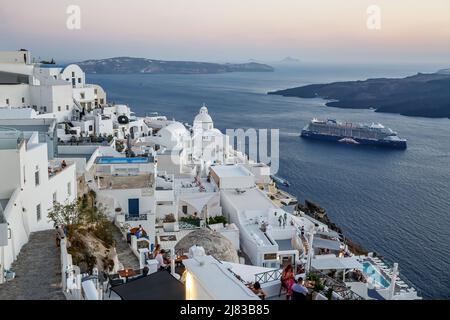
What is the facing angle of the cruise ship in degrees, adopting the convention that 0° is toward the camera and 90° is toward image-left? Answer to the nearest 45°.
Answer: approximately 315°

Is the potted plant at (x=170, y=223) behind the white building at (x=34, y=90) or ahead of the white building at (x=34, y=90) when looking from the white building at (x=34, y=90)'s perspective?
ahead

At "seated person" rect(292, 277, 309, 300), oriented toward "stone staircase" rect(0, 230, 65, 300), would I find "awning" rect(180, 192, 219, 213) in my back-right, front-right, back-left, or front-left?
front-right

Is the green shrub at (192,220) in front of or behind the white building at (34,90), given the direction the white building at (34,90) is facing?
in front

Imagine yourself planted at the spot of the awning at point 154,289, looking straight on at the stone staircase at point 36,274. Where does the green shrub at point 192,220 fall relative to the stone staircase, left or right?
right

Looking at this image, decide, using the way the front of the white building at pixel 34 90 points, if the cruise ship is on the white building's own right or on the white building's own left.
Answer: on the white building's own left

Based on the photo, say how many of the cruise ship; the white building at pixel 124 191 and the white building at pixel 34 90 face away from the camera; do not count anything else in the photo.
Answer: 0

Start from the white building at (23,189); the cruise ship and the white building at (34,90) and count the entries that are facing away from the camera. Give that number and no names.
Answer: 0

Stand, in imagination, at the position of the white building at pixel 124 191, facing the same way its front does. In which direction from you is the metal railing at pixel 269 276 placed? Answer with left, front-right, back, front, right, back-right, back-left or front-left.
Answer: front

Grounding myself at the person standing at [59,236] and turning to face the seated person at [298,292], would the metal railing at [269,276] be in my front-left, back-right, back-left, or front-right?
front-left

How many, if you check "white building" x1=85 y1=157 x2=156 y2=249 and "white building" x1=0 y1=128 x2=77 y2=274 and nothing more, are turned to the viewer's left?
0
